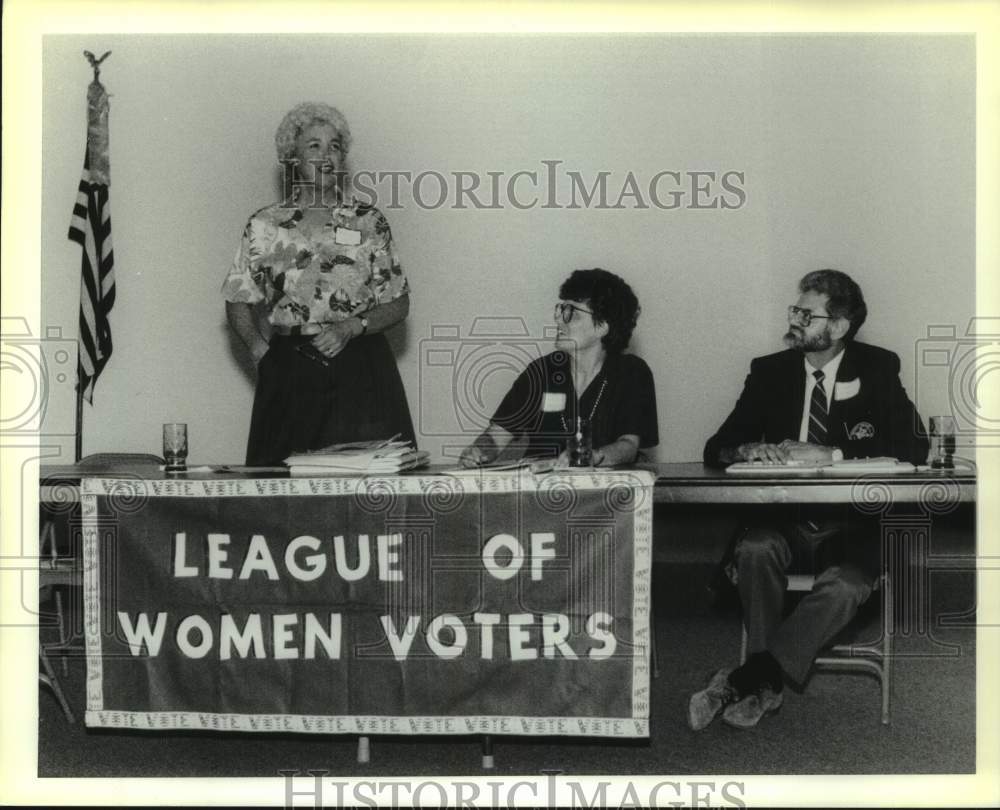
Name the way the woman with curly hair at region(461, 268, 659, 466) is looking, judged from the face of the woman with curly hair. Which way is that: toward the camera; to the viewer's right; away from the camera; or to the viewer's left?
to the viewer's left

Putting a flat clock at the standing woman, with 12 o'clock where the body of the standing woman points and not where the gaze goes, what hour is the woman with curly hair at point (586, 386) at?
The woman with curly hair is roughly at 10 o'clock from the standing woman.

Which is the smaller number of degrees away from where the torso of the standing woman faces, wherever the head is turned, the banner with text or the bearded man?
the banner with text

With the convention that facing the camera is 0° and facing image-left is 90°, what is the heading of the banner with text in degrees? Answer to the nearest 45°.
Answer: approximately 0°

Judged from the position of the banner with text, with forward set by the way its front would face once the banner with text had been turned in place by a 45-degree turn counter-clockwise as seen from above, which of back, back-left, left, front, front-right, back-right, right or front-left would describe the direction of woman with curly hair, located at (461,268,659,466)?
left

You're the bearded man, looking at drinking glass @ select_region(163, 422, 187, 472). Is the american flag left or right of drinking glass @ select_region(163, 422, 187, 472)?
right

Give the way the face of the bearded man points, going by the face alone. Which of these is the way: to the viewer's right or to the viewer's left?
to the viewer's left

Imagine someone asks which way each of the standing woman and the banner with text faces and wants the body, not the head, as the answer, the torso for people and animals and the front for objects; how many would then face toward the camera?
2

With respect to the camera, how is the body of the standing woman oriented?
toward the camera

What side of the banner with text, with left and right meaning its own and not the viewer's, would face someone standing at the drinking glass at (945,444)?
left

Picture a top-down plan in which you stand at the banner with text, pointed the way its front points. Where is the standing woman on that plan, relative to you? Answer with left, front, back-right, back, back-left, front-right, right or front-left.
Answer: back

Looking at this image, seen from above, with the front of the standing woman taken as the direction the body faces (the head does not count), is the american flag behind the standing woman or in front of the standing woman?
behind

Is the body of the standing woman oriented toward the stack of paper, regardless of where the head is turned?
yes

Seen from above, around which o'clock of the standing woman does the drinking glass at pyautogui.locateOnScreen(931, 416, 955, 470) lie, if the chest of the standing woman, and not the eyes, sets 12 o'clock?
The drinking glass is roughly at 10 o'clock from the standing woman.
